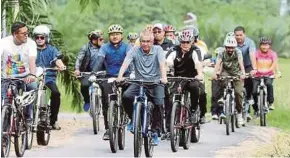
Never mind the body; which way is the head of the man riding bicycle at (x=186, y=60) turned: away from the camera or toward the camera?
toward the camera

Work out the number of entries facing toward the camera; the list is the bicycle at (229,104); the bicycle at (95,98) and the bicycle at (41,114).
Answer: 3

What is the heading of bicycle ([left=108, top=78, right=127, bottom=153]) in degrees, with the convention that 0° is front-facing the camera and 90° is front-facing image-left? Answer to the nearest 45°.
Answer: approximately 0°

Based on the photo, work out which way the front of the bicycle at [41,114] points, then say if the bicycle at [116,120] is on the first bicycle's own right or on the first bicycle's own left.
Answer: on the first bicycle's own left

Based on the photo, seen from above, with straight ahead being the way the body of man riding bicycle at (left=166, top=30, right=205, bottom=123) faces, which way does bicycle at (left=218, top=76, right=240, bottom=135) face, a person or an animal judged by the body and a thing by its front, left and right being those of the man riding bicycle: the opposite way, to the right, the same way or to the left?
the same way

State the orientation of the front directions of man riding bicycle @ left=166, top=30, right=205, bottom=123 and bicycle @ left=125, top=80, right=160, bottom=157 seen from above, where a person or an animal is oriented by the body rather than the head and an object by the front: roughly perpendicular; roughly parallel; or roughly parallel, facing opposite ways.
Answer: roughly parallel

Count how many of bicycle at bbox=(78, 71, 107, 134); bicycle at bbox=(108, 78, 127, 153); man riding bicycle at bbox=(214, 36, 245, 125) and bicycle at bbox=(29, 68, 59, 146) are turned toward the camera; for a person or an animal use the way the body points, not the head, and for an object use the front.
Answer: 4

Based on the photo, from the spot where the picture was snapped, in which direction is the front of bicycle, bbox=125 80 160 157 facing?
facing the viewer

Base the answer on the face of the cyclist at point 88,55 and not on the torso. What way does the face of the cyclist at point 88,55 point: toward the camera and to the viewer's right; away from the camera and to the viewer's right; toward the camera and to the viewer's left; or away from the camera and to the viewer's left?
toward the camera and to the viewer's right

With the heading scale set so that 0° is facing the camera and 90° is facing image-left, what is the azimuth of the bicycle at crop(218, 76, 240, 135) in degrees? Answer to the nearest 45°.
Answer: approximately 0°

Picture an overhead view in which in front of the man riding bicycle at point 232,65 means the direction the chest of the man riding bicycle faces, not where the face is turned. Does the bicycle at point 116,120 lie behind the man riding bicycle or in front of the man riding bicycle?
in front

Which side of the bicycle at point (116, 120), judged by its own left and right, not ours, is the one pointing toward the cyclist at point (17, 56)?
right

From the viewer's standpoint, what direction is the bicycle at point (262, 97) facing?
toward the camera

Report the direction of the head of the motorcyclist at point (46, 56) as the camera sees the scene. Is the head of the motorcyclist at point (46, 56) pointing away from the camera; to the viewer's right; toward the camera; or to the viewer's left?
toward the camera

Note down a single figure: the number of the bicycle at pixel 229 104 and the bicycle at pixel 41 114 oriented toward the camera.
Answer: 2
